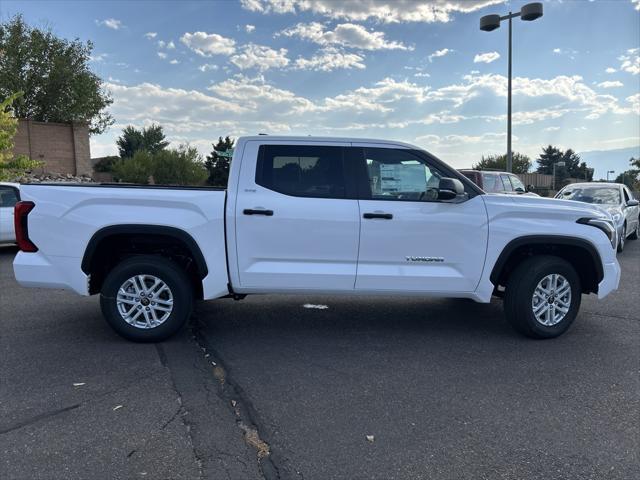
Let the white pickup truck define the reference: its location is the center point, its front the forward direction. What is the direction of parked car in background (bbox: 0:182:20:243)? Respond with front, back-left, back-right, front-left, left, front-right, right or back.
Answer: back-left

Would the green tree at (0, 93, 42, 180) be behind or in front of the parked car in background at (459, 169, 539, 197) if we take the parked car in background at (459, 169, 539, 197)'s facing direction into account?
behind

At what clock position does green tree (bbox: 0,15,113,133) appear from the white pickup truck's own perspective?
The green tree is roughly at 8 o'clock from the white pickup truck.

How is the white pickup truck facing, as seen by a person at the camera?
facing to the right of the viewer
